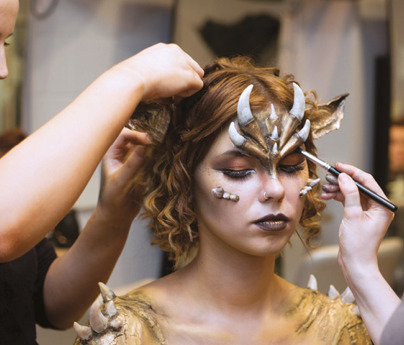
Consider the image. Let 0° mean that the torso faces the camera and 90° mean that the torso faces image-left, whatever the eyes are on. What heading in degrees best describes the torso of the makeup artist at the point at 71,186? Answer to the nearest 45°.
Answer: approximately 270°
